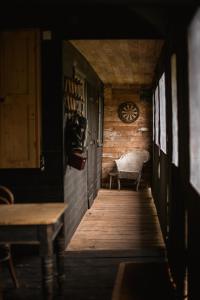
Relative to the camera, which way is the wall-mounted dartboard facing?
toward the camera

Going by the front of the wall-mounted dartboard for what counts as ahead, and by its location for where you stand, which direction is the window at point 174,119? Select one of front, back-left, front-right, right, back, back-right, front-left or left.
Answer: front

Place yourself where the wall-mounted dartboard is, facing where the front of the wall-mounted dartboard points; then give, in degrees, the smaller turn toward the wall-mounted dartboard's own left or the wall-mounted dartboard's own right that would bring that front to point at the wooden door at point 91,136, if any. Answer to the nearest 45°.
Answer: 0° — it already faces it

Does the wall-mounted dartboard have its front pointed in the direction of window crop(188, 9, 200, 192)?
yes

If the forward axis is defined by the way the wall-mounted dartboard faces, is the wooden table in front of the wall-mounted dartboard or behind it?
in front

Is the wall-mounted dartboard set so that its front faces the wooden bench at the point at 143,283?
yes

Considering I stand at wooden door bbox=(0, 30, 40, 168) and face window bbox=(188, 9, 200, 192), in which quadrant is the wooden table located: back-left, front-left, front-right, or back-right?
front-right

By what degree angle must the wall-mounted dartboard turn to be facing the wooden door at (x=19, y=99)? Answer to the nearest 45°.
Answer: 0° — it already faces it
